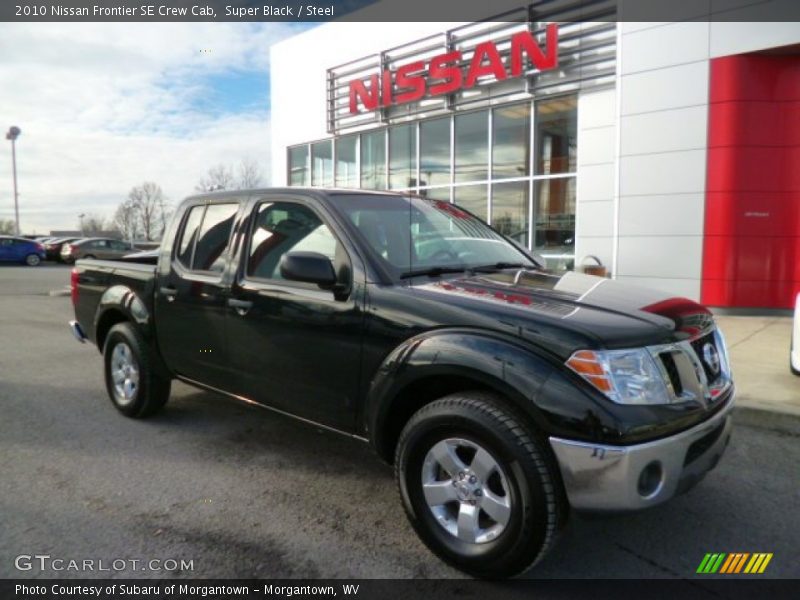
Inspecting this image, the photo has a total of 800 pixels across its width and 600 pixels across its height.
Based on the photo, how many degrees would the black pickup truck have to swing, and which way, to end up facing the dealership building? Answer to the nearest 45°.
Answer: approximately 135° to its left

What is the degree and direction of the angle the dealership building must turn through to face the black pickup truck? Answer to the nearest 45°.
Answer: approximately 45° to its left

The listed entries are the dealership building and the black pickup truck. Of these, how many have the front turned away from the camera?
0

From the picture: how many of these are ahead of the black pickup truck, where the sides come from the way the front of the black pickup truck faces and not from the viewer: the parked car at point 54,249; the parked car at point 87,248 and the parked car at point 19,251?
0

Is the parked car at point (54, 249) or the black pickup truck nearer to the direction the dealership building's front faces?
the black pickup truck

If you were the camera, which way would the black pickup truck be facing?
facing the viewer and to the right of the viewer

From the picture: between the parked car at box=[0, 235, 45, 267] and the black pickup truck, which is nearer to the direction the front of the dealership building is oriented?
the black pickup truck

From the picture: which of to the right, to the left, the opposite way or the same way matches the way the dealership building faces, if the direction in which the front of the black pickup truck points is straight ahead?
to the right

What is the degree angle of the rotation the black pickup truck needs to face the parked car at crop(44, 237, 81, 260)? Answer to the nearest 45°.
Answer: approximately 180°

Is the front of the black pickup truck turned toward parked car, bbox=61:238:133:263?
no
